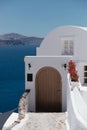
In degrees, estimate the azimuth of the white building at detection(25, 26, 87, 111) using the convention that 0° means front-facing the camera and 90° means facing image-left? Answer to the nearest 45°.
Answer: approximately 0°
